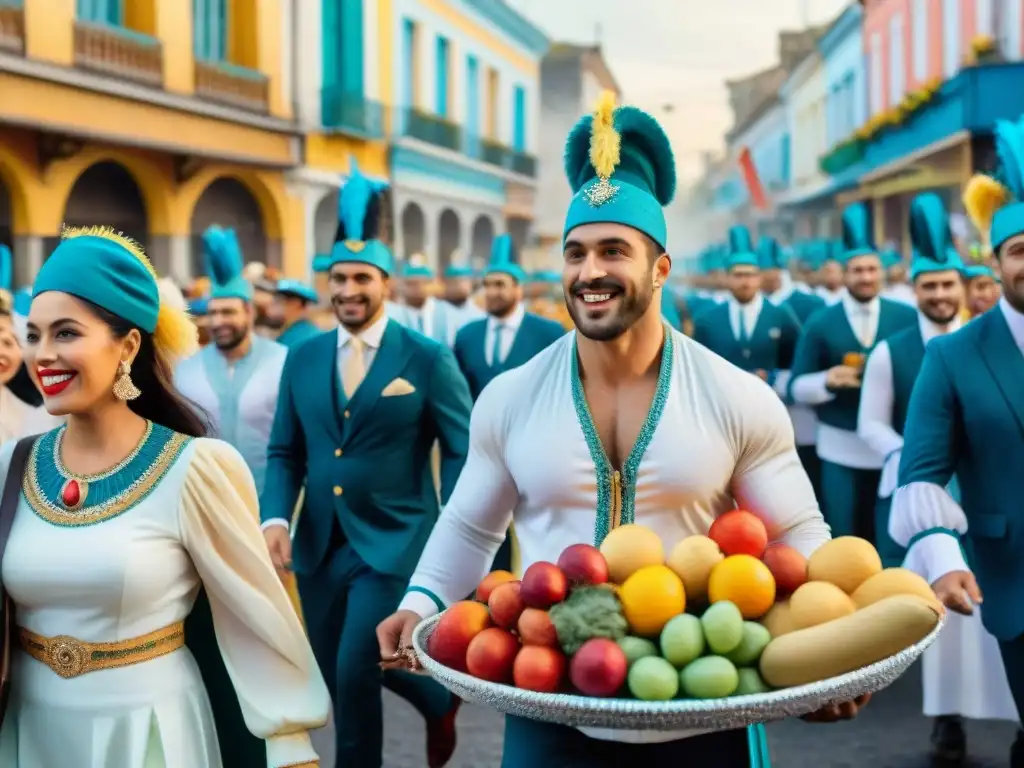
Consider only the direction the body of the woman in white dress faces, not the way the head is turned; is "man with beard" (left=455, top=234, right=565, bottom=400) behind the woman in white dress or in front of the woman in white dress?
behind

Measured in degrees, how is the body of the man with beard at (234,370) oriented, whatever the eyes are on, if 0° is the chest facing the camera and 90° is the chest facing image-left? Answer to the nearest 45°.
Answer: approximately 0°

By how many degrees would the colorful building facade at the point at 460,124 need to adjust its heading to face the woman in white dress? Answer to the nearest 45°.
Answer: approximately 45° to its right

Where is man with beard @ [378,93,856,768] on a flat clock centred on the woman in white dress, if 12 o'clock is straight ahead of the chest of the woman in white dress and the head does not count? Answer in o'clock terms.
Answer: The man with beard is roughly at 8 o'clock from the woman in white dress.

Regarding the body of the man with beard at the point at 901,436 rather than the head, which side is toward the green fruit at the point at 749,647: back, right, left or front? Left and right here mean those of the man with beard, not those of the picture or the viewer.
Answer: front

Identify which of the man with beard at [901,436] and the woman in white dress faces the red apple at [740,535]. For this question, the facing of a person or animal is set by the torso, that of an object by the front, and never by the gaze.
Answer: the man with beard

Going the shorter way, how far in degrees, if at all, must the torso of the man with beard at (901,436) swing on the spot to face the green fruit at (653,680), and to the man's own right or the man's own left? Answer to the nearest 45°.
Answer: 0° — they already face it

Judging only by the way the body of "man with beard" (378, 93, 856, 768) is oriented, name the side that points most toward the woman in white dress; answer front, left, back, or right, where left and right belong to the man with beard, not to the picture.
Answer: right

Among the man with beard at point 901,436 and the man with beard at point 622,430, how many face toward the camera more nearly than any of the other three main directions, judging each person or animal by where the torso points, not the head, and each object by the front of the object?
2

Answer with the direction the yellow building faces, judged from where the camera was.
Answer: facing the viewer and to the right of the viewer
